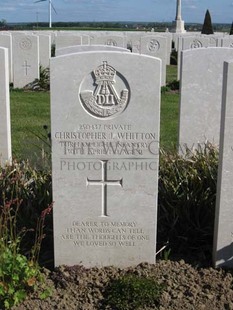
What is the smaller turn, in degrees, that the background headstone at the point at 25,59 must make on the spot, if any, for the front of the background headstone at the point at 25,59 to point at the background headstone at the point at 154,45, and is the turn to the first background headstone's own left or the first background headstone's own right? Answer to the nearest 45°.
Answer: approximately 135° to the first background headstone's own left

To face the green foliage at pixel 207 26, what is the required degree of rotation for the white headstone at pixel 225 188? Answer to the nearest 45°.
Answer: approximately 180°

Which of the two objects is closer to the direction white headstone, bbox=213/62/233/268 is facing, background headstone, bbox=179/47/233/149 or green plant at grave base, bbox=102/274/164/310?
the green plant at grave base

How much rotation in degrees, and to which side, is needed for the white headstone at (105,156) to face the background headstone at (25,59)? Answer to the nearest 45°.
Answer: approximately 180°

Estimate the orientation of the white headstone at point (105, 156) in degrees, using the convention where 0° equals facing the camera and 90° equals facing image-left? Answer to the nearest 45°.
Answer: approximately 0°

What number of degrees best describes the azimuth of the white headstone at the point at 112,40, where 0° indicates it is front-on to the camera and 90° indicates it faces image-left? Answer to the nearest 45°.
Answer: approximately 0°

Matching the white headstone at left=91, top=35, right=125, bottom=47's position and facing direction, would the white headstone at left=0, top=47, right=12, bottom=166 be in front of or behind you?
in front

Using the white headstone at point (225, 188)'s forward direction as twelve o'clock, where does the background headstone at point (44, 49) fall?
The background headstone is roughly at 5 o'clock from the white headstone.
